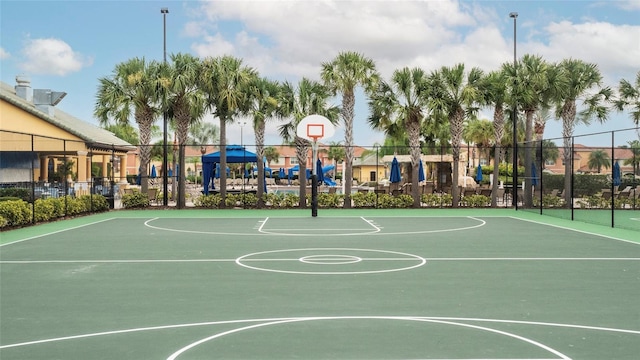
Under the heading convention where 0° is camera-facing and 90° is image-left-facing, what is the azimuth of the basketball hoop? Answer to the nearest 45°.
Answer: approximately 0°

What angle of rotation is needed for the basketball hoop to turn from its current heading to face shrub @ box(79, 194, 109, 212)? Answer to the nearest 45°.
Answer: approximately 90° to its right

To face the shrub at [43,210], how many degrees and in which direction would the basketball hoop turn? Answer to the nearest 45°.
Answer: approximately 45° to its right

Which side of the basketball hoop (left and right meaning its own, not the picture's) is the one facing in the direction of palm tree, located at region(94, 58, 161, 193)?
right

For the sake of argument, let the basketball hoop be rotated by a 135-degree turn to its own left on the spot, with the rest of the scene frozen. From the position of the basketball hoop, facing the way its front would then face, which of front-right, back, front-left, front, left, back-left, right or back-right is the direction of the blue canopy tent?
left

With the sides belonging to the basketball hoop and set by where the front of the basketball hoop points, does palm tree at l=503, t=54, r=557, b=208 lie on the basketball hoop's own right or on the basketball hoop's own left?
on the basketball hoop's own left

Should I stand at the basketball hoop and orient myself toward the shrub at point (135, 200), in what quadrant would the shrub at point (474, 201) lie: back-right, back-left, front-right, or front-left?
back-right

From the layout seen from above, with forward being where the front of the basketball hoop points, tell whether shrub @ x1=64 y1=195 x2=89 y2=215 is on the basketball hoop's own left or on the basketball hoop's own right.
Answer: on the basketball hoop's own right

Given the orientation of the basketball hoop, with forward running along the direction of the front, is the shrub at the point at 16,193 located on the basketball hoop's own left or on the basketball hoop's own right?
on the basketball hoop's own right
